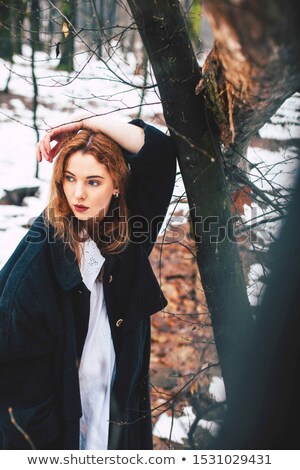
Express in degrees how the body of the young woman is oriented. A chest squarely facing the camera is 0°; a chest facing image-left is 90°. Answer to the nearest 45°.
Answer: approximately 0°

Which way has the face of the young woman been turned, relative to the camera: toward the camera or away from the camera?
toward the camera

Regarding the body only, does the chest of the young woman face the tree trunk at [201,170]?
no
